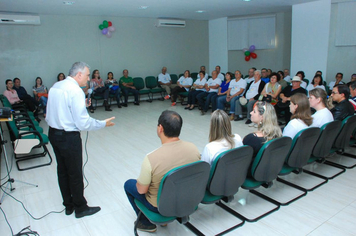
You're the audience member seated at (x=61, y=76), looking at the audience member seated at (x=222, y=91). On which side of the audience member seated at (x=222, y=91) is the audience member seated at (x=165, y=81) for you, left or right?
left

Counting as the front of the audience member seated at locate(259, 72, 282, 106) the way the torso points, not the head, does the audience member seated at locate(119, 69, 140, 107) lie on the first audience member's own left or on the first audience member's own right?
on the first audience member's own right

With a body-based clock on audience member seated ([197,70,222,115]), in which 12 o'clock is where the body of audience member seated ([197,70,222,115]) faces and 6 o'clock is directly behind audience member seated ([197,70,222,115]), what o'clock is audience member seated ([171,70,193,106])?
audience member seated ([171,70,193,106]) is roughly at 3 o'clock from audience member seated ([197,70,222,115]).

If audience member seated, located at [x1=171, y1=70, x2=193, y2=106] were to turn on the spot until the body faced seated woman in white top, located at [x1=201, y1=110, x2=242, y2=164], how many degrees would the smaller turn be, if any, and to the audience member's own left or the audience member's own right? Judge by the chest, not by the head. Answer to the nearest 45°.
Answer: approximately 45° to the audience member's own left

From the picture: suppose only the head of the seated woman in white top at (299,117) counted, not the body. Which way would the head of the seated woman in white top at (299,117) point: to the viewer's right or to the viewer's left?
to the viewer's left

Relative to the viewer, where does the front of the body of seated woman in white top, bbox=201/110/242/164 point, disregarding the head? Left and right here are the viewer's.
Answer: facing away from the viewer and to the left of the viewer

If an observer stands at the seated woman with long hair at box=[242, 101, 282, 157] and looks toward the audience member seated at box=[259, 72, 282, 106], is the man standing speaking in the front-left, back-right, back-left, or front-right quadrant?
back-left

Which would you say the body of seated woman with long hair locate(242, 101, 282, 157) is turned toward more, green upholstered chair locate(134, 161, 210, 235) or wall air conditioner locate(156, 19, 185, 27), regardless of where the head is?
the wall air conditioner

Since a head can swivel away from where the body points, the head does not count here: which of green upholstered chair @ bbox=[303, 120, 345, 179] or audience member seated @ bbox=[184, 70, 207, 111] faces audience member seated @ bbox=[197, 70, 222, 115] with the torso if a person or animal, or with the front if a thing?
the green upholstered chair

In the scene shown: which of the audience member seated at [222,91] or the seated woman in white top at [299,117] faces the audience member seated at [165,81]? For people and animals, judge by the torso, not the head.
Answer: the seated woman in white top

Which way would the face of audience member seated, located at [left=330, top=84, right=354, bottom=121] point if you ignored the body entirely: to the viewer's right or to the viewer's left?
to the viewer's left

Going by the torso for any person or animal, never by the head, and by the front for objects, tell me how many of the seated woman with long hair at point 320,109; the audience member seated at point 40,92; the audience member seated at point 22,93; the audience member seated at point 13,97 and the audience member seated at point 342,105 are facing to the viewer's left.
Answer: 2

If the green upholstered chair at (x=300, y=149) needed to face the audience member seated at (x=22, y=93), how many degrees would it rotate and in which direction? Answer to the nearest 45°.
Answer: approximately 45° to its left

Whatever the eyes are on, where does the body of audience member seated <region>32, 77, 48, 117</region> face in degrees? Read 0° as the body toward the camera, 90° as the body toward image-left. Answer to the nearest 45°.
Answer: approximately 315°

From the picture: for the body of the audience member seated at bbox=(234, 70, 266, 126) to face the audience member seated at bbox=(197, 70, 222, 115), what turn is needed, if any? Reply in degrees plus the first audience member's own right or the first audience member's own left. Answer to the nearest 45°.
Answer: approximately 90° to the first audience member's own right

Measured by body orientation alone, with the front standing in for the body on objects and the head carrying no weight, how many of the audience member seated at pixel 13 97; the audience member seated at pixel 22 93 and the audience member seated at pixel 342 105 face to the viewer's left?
1

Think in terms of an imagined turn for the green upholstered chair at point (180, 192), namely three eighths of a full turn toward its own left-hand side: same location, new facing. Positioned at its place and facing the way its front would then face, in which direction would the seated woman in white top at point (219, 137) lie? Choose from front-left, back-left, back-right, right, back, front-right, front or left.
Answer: back-left

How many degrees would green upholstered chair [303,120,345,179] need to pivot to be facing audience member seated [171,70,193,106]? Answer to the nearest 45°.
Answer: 0° — it already faces them
